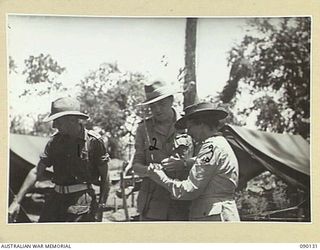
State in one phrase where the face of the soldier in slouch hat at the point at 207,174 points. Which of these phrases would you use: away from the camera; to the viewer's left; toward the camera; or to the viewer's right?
to the viewer's left

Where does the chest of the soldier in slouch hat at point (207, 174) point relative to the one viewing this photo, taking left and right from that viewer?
facing to the left of the viewer
